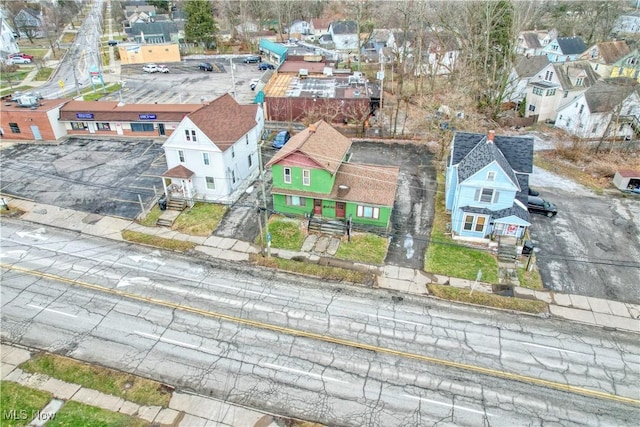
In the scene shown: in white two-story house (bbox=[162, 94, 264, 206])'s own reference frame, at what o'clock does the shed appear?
The shed is roughly at 8 o'clock from the white two-story house.

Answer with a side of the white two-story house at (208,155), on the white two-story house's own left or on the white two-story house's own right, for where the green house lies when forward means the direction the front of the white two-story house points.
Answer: on the white two-story house's own left

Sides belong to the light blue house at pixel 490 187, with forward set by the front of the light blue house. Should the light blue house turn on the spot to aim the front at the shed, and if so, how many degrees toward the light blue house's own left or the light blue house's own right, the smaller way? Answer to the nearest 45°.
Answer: approximately 135° to the light blue house's own left

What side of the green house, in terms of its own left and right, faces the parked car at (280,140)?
back

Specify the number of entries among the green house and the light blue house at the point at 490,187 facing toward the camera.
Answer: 2

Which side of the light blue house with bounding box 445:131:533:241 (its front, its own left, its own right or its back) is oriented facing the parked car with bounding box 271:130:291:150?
right

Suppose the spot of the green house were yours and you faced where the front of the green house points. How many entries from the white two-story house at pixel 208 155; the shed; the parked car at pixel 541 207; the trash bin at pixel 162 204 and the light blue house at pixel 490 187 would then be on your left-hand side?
3

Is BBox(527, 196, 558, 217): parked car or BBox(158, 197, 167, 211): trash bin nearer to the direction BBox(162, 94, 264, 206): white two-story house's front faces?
the trash bin

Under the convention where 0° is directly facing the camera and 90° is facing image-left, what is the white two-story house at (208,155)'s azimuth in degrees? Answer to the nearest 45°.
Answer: approximately 45°

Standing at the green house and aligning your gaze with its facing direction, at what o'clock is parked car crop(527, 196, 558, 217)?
The parked car is roughly at 9 o'clock from the green house.

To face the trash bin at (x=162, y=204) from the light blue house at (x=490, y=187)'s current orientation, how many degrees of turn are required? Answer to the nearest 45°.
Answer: approximately 90° to its right
